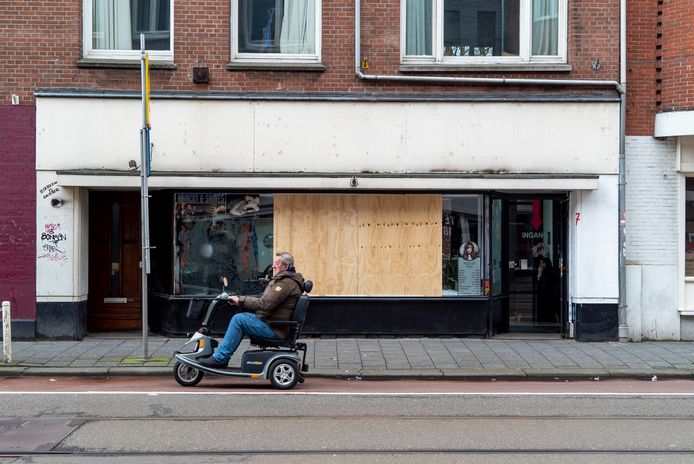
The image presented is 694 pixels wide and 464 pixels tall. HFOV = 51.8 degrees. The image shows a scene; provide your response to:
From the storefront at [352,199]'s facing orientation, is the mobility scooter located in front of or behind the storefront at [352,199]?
in front

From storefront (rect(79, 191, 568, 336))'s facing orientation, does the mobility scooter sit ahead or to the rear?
ahead

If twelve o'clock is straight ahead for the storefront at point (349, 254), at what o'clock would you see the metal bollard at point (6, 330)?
The metal bollard is roughly at 2 o'clock from the storefront.

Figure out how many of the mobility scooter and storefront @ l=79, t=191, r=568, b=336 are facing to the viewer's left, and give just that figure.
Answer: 1

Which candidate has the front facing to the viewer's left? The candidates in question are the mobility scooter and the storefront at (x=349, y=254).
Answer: the mobility scooter

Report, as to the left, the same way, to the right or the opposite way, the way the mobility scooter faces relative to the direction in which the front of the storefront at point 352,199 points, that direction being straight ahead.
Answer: to the right

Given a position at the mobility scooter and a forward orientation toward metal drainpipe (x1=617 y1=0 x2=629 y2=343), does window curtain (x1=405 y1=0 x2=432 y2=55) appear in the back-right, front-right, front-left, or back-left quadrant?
front-left

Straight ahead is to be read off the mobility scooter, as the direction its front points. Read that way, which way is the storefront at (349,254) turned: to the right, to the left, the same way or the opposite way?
to the left

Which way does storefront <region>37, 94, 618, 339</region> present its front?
toward the camera

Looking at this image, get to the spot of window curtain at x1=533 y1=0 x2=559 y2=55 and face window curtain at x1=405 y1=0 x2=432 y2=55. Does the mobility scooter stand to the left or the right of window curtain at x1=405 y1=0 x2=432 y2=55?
left

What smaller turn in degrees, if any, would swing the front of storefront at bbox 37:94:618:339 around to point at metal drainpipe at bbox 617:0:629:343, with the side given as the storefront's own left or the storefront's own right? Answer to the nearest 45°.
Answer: approximately 90° to the storefront's own left

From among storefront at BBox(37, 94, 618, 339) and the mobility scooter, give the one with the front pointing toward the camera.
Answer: the storefront

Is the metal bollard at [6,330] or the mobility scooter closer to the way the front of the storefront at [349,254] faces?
the mobility scooter

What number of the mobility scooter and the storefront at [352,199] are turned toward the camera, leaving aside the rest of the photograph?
1

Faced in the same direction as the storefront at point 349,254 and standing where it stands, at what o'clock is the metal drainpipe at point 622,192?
The metal drainpipe is roughly at 9 o'clock from the storefront.

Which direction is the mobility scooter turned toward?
to the viewer's left
